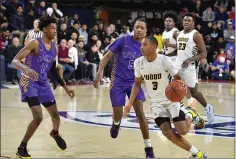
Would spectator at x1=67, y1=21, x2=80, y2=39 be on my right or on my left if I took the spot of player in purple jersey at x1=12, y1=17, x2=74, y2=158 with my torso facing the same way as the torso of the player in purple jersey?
on my left

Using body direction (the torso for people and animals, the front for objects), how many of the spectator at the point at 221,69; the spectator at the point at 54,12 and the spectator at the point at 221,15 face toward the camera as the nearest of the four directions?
3

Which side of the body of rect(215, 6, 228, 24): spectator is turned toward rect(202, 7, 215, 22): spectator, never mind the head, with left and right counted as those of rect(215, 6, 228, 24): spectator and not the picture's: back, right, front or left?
right

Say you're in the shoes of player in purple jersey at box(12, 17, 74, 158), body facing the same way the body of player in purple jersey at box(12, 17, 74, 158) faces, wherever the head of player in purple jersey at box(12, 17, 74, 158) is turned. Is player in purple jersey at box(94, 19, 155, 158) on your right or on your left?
on your left

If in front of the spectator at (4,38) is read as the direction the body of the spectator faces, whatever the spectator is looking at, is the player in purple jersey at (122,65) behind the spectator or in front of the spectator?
in front

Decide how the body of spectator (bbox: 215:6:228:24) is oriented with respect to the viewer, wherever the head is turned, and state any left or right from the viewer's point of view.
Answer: facing the viewer

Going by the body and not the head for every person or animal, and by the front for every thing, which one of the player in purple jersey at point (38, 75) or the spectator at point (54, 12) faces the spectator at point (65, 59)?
the spectator at point (54, 12)

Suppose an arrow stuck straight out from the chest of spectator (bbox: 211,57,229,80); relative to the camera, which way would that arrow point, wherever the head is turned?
toward the camera

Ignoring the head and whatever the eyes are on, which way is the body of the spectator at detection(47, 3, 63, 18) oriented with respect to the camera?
toward the camera

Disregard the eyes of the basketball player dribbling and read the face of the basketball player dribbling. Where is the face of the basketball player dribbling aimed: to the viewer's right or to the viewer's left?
to the viewer's left

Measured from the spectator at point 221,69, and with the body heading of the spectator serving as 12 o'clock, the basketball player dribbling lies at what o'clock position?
The basketball player dribbling is roughly at 12 o'clock from the spectator.
